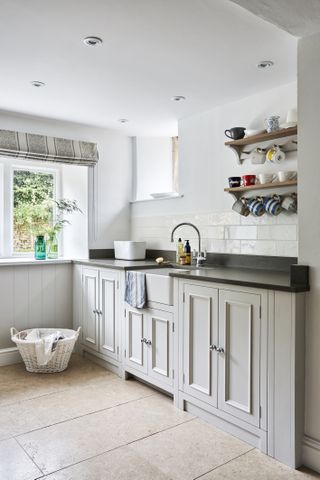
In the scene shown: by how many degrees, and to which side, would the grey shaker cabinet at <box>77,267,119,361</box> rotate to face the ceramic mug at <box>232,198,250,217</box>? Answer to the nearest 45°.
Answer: approximately 90° to its left

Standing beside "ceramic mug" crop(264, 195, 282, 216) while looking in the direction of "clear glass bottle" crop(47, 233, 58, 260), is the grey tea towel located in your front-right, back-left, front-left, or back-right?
front-left

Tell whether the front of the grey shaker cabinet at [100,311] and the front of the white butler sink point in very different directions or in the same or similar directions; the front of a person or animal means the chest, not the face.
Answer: same or similar directions

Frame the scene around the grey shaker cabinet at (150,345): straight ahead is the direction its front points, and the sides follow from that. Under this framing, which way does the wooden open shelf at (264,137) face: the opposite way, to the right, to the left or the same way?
the same way

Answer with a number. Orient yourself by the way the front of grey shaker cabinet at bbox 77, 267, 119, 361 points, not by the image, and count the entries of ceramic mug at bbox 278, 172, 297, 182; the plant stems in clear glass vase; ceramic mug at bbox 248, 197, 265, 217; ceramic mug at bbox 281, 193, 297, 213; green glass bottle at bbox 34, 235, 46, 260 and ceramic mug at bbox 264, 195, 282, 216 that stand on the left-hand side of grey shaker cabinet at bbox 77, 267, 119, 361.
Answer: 4

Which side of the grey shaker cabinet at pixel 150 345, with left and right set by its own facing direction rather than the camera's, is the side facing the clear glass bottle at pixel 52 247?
right

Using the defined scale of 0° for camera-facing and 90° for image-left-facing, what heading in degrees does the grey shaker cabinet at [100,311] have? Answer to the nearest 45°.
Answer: approximately 45°

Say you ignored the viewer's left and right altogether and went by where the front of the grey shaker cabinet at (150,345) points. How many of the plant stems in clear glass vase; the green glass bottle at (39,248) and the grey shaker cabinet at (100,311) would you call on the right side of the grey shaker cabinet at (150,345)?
3

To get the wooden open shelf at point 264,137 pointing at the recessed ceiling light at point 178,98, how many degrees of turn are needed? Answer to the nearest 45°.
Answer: approximately 45° to its right

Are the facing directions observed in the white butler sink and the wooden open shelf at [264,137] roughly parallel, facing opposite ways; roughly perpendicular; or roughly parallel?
roughly parallel

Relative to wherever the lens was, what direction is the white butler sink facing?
facing the viewer and to the left of the viewer
